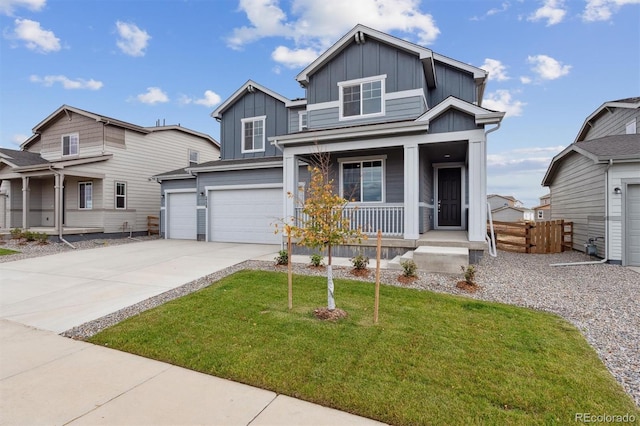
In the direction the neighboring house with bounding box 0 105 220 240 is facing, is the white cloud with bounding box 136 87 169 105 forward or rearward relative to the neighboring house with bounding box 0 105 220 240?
rearward

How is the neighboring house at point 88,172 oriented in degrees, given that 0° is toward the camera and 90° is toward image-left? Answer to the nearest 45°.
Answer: approximately 45°

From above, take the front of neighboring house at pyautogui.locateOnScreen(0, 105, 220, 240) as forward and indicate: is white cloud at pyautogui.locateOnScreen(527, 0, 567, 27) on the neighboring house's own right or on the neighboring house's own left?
on the neighboring house's own left

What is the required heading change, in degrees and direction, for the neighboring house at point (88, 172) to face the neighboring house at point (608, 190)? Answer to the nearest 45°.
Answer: approximately 90° to its left

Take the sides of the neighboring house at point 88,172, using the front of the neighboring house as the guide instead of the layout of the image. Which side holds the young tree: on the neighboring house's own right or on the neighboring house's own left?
on the neighboring house's own left

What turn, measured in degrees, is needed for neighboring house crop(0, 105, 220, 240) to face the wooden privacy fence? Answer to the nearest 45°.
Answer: approximately 90° to its left
